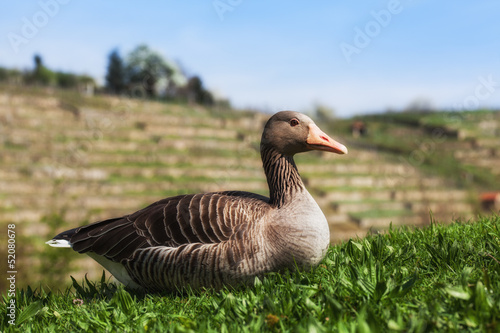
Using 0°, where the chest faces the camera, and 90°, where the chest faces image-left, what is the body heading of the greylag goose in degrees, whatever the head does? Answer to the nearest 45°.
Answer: approximately 270°
